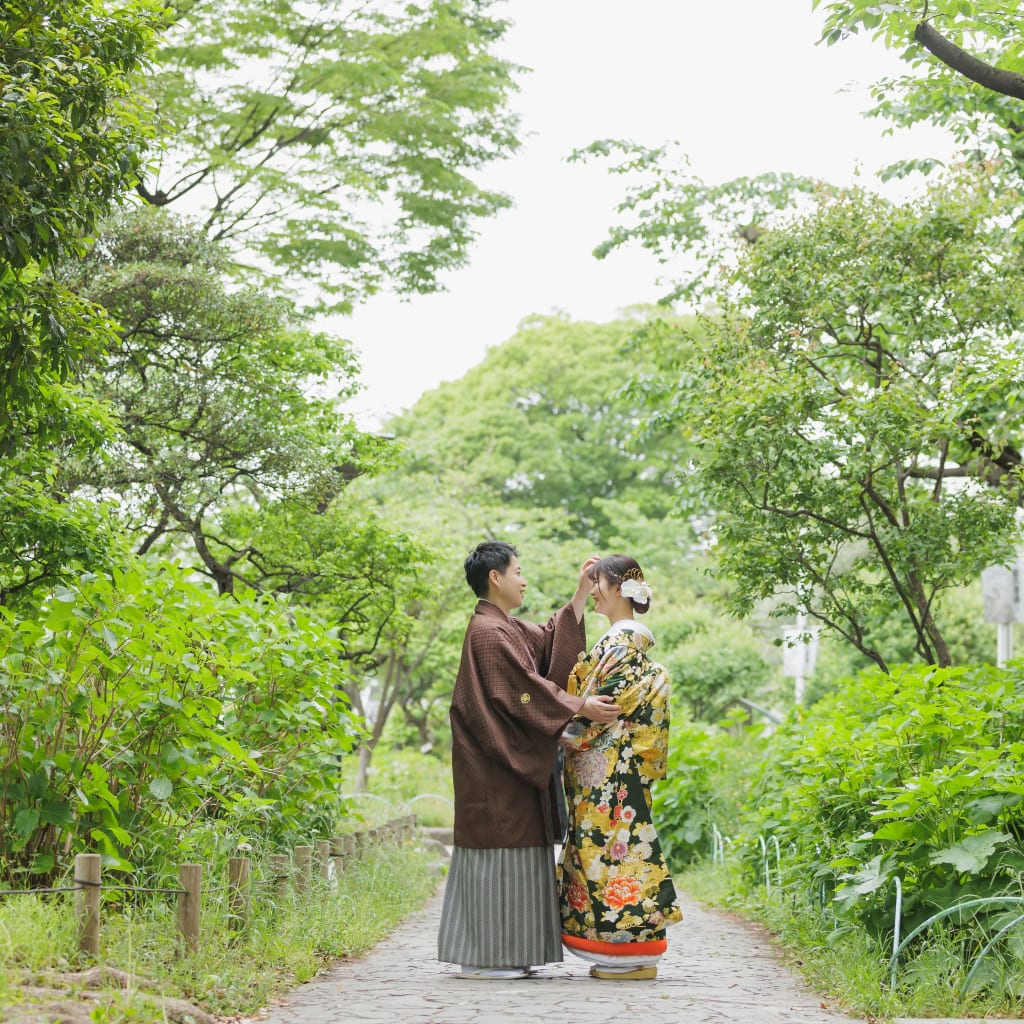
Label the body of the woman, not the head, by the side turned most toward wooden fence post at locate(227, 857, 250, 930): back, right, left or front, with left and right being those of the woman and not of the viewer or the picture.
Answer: front

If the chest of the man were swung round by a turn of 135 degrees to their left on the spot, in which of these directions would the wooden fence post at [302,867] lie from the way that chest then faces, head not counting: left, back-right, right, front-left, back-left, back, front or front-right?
front

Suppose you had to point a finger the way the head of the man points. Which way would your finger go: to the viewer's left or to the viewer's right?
to the viewer's right

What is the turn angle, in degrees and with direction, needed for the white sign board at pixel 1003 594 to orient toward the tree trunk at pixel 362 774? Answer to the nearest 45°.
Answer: approximately 135° to its right

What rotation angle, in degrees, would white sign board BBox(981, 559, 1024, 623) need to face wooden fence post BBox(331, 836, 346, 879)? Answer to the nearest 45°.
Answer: approximately 45° to its right

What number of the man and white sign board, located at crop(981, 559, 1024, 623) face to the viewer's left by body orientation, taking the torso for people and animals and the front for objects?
0

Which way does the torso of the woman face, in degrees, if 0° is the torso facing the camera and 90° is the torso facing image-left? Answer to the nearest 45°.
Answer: approximately 90°

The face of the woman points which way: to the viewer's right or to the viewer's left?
to the viewer's left

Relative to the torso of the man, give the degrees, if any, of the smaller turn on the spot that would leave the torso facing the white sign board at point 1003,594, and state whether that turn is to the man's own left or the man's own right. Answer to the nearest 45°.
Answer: approximately 45° to the man's own left

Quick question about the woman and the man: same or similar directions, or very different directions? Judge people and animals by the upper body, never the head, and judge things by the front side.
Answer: very different directions

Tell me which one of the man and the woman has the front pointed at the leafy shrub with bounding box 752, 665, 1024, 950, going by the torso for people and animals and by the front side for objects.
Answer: the man
